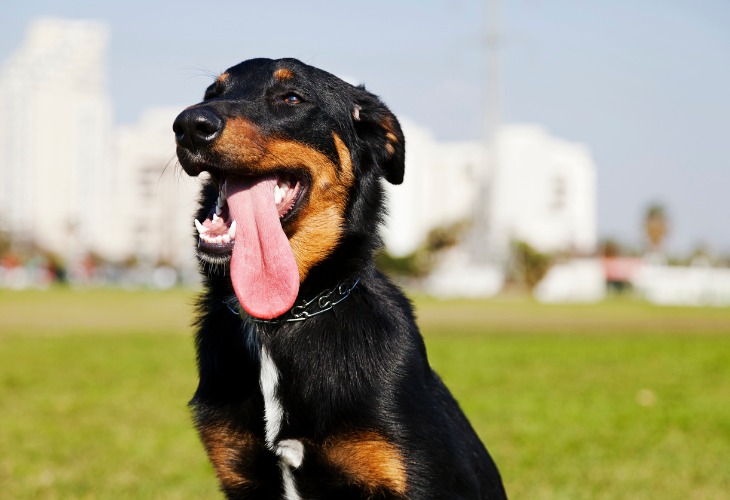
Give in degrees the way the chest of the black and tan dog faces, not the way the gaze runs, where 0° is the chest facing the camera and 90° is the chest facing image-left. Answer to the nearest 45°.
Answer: approximately 45°
